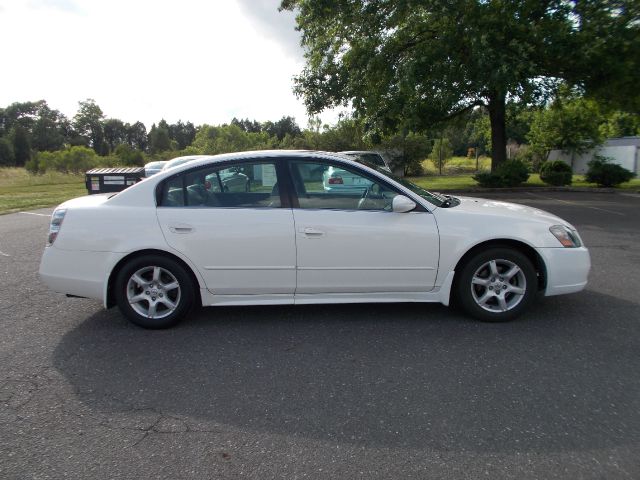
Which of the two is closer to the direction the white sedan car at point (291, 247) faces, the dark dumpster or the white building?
the white building

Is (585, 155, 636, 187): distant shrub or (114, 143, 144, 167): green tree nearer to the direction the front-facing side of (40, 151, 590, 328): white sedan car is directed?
the distant shrub

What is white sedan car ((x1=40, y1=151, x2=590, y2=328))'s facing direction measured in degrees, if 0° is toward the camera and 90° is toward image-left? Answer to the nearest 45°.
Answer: approximately 270°

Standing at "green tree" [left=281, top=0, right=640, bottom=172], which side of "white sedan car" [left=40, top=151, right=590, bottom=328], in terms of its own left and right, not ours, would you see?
left

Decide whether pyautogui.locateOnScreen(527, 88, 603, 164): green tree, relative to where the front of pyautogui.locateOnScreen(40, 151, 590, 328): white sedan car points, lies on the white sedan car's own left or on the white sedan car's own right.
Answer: on the white sedan car's own left

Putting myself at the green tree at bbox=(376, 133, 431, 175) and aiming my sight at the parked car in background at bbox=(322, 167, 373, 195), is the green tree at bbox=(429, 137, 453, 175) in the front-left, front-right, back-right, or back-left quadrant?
back-left

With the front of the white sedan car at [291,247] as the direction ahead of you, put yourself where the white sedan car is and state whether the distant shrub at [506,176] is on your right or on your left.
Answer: on your left

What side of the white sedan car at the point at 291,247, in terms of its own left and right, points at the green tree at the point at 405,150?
left

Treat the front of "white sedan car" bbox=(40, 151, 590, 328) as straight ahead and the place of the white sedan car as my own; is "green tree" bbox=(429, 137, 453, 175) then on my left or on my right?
on my left

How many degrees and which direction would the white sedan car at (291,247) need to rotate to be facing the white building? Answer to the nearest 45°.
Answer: approximately 45° to its left
